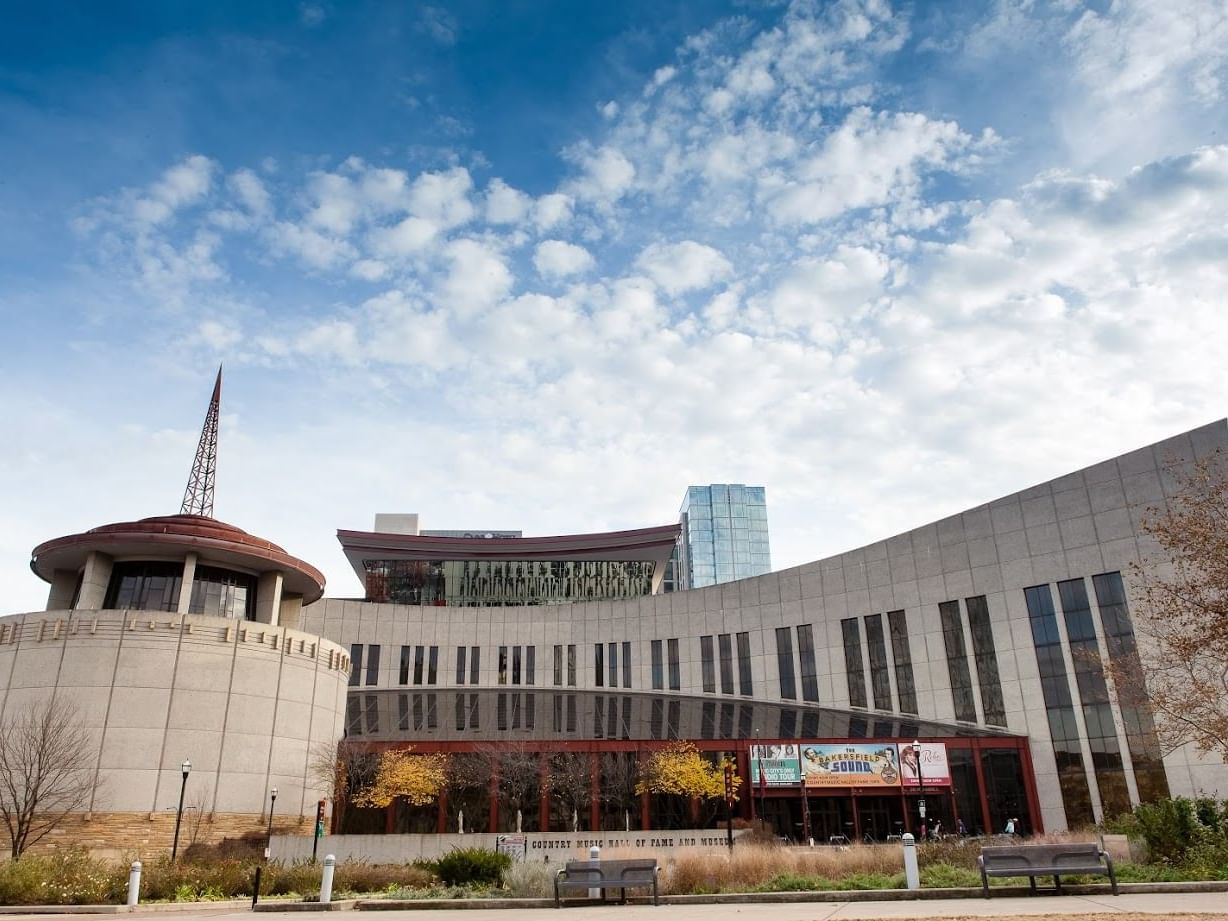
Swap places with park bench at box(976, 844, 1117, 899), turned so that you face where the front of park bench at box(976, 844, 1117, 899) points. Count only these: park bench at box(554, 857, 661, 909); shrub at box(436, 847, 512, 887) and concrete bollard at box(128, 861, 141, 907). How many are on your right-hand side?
3

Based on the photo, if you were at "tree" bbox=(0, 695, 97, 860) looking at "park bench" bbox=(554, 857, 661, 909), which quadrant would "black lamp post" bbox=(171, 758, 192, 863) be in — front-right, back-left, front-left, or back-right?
front-left

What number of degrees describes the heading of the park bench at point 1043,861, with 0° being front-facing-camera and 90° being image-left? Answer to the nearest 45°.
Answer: approximately 0°

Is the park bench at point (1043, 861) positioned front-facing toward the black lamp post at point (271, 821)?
no

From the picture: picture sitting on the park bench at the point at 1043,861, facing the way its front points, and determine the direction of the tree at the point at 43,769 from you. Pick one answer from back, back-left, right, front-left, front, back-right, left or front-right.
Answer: right

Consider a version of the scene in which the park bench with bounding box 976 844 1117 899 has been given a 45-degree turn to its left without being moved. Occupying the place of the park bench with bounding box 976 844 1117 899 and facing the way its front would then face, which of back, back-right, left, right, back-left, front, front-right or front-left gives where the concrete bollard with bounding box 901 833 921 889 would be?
back-right

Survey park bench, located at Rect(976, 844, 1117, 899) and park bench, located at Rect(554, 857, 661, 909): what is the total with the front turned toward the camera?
2

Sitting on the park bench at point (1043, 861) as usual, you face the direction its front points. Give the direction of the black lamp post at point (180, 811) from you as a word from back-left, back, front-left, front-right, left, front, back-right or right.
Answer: right

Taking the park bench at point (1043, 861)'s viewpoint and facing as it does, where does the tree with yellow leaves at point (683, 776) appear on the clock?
The tree with yellow leaves is roughly at 5 o'clock from the park bench.

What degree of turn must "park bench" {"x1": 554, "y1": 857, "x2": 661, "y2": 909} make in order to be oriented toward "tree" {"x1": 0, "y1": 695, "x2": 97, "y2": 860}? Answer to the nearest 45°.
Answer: approximately 135° to its right

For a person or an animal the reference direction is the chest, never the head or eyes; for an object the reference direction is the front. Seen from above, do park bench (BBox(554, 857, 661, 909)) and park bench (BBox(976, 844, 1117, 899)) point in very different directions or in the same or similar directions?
same or similar directions

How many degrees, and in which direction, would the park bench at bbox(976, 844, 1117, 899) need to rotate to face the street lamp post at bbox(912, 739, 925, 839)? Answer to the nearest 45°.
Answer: approximately 180°

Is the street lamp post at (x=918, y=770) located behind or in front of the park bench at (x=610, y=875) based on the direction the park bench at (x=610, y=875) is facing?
behind

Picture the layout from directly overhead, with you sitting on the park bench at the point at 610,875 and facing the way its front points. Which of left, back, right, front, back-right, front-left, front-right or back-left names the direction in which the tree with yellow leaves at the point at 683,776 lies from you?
back

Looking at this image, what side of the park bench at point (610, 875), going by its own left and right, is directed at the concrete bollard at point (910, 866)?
left

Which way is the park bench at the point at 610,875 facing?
toward the camera
